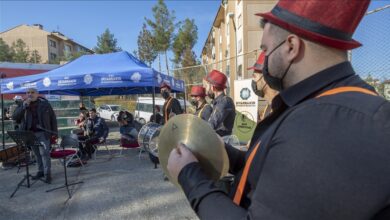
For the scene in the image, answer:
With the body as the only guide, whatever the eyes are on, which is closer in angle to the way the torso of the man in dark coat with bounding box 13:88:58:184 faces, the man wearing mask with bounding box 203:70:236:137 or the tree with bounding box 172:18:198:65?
the man wearing mask

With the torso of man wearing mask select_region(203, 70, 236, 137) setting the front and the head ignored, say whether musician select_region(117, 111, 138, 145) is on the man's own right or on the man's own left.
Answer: on the man's own right

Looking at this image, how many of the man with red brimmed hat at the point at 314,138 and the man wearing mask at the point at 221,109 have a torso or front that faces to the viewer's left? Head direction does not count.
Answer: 2

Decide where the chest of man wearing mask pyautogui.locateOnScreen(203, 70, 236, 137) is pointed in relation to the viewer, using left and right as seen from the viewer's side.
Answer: facing to the left of the viewer

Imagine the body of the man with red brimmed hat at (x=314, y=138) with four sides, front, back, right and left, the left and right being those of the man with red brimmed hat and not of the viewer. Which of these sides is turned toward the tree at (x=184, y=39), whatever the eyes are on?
right

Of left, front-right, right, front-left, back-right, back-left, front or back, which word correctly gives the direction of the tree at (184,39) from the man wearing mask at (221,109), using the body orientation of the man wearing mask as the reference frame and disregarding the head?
right

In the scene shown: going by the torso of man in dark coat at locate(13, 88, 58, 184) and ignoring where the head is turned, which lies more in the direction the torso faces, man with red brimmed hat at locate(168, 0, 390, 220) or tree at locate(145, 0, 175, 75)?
the man with red brimmed hat

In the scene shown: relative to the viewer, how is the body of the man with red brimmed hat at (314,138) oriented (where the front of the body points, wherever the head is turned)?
to the viewer's left

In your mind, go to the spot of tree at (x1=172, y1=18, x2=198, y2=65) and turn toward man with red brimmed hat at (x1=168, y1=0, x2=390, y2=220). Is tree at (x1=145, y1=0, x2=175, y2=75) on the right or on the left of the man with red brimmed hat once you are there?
right

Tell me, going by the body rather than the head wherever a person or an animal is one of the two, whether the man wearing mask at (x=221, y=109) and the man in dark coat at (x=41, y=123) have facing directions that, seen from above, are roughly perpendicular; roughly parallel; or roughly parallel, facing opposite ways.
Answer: roughly perpendicular

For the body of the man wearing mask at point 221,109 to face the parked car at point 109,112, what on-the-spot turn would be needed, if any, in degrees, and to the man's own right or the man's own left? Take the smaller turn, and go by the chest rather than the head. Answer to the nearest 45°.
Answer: approximately 45° to the man's own right

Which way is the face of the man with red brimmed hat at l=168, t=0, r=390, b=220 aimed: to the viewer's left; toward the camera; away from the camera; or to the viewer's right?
to the viewer's left

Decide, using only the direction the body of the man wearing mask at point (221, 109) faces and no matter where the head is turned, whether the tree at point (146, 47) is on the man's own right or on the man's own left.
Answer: on the man's own right
